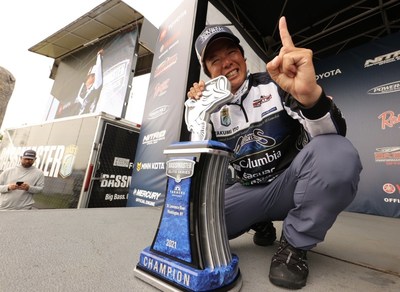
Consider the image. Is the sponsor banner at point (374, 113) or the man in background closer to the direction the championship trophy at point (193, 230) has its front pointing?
the man in background

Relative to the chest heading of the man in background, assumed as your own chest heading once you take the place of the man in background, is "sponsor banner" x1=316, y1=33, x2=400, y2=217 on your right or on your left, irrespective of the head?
on your left

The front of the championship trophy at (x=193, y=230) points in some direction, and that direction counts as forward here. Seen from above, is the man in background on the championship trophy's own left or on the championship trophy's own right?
on the championship trophy's own right

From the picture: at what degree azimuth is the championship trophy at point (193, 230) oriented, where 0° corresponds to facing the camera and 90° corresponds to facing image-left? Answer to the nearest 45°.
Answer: approximately 45°

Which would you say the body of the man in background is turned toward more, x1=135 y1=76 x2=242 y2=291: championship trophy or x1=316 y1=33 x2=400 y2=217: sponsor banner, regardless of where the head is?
the championship trophy

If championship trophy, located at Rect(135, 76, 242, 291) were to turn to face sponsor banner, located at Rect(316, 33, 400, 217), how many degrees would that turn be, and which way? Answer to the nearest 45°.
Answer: approximately 180°

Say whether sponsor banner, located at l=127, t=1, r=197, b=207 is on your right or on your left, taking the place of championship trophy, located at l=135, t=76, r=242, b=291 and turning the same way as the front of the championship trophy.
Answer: on your right
